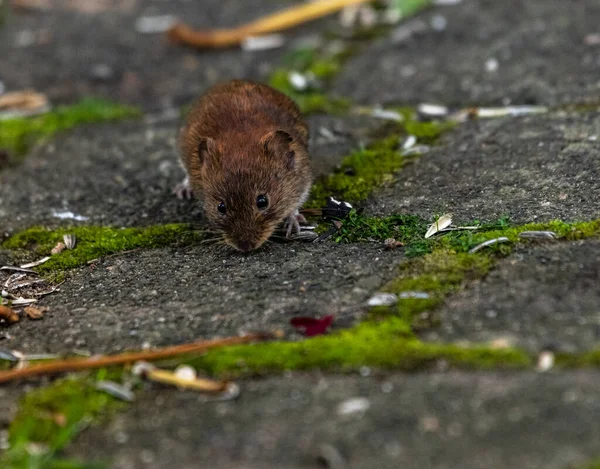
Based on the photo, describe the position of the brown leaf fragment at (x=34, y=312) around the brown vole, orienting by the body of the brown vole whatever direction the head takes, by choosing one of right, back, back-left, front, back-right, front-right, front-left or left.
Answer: front-right

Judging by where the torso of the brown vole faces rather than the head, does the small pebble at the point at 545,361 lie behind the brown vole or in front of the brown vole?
in front

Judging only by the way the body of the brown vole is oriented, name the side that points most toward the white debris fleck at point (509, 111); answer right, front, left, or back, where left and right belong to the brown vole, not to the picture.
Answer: left

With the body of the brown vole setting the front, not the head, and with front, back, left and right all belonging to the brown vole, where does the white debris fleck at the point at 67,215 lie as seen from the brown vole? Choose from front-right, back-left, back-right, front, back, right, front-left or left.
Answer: right

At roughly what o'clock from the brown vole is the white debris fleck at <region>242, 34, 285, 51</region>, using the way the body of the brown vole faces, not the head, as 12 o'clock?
The white debris fleck is roughly at 6 o'clock from the brown vole.

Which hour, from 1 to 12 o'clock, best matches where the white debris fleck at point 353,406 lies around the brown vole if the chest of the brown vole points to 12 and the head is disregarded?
The white debris fleck is roughly at 12 o'clock from the brown vole.

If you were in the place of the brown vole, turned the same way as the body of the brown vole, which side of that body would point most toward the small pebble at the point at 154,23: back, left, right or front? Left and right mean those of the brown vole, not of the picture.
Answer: back

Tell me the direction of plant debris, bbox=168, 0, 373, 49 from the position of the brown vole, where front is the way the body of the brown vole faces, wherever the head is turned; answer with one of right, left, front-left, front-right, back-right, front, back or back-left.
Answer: back

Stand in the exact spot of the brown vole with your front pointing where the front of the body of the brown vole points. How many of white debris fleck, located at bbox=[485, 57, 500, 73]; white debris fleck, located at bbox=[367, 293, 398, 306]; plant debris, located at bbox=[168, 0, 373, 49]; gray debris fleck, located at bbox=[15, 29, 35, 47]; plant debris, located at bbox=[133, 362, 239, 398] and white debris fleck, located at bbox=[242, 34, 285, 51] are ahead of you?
2

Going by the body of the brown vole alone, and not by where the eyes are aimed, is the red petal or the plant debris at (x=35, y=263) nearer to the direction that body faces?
the red petal

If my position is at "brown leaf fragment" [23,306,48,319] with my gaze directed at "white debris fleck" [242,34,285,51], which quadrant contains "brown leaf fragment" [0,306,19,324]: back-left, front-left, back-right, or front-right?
back-left

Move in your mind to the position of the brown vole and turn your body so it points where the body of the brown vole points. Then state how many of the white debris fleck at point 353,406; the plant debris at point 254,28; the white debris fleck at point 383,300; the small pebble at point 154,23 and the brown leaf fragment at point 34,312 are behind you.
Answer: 2

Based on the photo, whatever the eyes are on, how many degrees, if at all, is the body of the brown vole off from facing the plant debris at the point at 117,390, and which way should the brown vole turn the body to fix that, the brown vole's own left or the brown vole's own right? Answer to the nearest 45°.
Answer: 0° — it already faces it

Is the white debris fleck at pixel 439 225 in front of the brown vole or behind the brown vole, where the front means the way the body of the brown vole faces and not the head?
in front

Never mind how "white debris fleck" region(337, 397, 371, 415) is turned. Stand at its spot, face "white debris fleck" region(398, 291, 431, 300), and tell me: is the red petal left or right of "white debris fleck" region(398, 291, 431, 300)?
left

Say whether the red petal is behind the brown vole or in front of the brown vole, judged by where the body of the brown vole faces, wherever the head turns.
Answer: in front

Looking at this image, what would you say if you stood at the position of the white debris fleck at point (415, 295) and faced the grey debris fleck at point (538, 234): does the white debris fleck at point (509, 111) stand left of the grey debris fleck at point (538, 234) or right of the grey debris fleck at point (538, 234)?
left

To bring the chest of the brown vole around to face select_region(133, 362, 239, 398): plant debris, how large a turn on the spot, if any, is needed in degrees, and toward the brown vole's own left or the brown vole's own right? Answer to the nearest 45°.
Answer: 0° — it already faces it

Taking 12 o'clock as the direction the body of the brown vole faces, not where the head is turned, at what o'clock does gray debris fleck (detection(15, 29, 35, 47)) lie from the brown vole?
The gray debris fleck is roughly at 5 o'clock from the brown vole.
